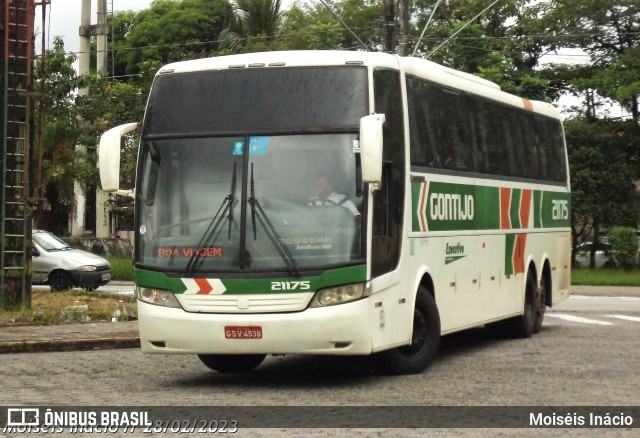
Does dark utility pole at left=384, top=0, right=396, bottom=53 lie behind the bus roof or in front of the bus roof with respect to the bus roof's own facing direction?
behind

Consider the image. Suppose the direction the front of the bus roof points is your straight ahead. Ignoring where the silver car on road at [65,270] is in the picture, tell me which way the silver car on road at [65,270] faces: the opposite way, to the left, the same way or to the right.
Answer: to the left

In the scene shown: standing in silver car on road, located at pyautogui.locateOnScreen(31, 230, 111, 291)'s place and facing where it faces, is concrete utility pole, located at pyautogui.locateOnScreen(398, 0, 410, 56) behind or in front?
in front

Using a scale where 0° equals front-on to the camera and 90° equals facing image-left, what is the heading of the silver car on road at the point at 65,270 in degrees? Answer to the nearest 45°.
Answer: approximately 315°

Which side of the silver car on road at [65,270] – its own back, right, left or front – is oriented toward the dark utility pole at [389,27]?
front

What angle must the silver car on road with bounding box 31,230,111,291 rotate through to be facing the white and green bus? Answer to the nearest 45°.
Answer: approximately 45° to its right

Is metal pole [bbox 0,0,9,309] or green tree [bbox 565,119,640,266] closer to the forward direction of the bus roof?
the metal pole

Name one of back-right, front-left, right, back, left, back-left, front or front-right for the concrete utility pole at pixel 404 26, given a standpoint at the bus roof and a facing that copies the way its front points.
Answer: back-right

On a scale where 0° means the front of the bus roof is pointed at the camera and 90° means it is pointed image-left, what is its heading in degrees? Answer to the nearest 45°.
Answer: approximately 45°

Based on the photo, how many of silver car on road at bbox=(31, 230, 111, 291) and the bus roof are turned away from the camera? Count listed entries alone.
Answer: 0
